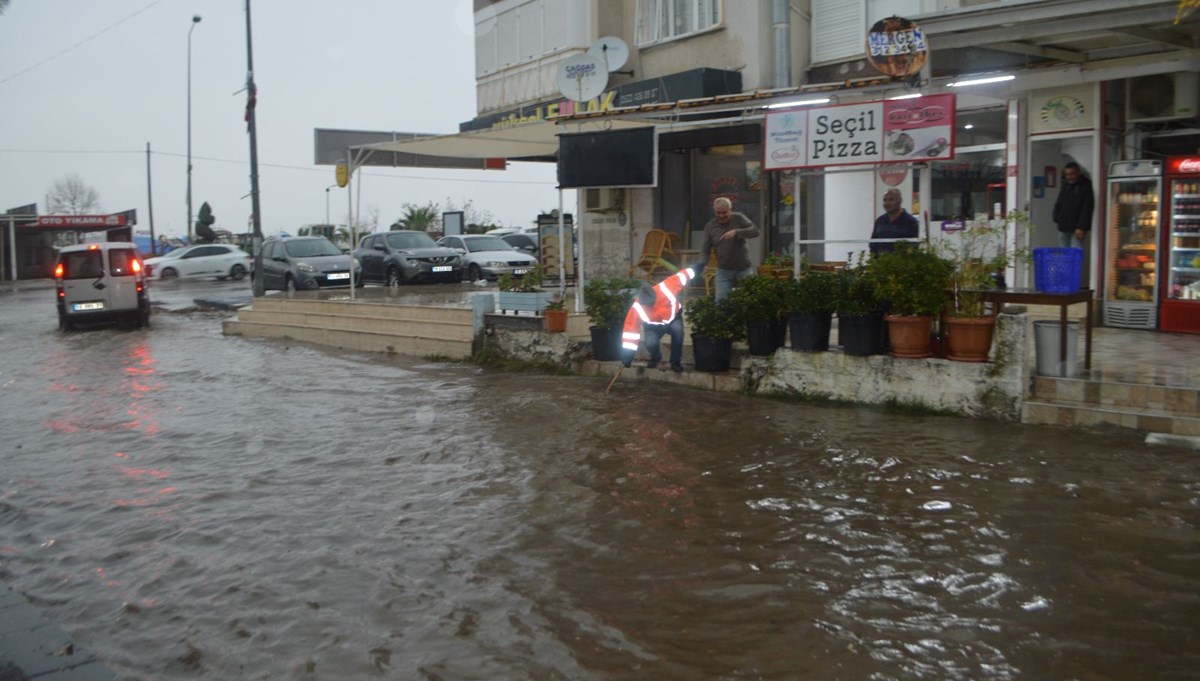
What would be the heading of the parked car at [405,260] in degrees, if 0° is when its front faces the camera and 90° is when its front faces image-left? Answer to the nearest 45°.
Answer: approximately 315°

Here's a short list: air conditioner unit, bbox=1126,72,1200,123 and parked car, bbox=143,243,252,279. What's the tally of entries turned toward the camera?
1

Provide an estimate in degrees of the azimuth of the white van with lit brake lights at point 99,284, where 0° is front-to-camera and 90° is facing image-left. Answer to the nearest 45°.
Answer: approximately 180°

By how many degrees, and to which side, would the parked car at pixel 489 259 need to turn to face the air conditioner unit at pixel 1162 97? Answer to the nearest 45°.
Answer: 0° — it already faces it

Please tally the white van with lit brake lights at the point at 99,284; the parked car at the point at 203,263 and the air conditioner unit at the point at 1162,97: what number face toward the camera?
1

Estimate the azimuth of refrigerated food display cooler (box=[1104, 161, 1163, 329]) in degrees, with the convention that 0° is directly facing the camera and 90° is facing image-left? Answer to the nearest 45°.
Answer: approximately 0°

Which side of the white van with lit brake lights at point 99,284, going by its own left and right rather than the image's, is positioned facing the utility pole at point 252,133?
front

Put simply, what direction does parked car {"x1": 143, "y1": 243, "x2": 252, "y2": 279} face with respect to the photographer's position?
facing to the left of the viewer

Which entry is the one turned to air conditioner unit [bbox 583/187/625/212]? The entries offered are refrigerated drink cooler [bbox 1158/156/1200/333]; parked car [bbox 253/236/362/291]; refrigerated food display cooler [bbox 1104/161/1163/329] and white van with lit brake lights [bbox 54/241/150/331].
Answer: parked car [bbox 253/236/362/291]

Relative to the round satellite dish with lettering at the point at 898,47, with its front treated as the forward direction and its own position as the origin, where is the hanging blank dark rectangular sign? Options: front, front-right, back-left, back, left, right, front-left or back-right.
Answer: back-right

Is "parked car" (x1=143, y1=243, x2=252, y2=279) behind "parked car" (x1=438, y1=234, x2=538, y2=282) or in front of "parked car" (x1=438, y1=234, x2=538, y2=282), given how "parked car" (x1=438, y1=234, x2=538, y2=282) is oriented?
behind
